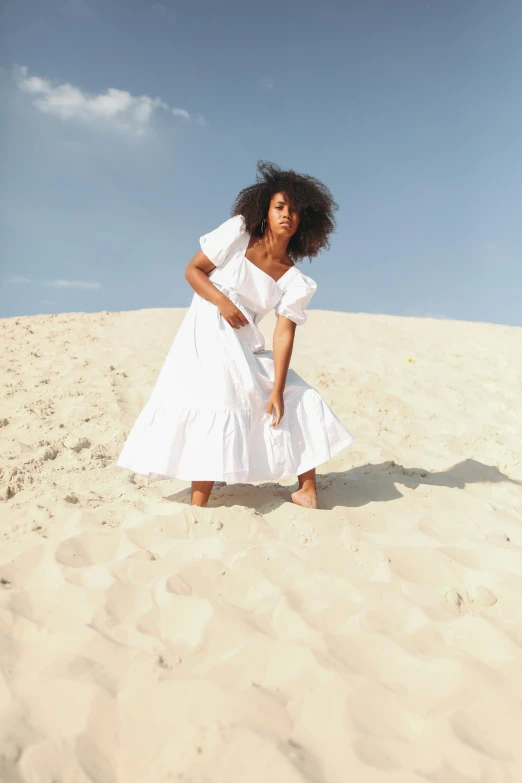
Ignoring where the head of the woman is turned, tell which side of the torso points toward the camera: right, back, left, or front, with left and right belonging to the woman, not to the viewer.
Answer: front
